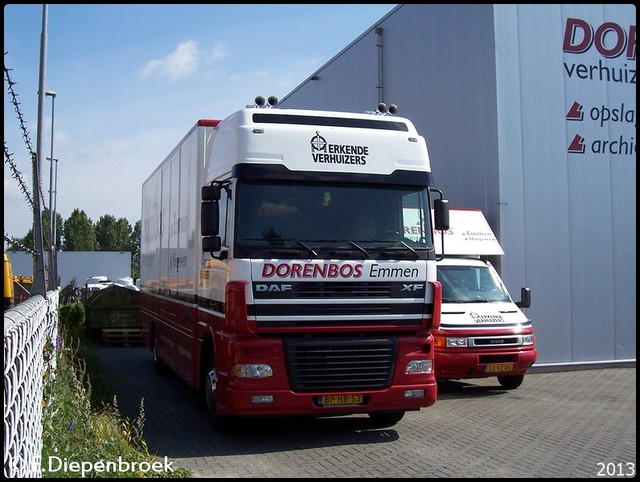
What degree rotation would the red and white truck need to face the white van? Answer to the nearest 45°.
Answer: approximately 135° to its left

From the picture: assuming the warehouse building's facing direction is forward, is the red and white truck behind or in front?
in front

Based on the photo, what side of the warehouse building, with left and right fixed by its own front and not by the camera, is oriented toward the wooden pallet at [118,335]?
right

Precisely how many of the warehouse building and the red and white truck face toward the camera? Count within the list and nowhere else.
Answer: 2

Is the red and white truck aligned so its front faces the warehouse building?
no

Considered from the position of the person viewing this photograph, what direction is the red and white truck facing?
facing the viewer

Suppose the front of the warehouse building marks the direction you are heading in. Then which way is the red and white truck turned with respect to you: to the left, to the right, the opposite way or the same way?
the same way

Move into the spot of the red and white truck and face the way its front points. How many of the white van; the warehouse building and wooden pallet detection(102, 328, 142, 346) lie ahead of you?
0
